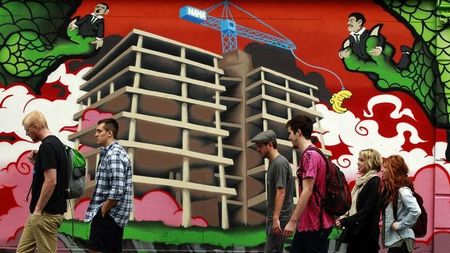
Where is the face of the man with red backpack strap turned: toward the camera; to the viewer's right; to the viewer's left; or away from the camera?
to the viewer's left

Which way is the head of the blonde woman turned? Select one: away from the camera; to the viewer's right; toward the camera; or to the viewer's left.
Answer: to the viewer's left

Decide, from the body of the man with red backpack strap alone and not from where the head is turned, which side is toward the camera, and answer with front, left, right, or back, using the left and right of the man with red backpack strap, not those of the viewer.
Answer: left

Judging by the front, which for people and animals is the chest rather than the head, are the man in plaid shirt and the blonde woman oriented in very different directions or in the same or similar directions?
same or similar directions

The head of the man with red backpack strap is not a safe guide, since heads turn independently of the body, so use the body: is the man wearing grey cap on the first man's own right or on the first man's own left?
on the first man's own right

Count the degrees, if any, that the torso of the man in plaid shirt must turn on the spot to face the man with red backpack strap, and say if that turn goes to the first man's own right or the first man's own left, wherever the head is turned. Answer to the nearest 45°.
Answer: approximately 135° to the first man's own left

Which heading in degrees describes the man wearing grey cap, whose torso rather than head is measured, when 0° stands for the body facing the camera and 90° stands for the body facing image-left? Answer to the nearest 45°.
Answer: approximately 90°

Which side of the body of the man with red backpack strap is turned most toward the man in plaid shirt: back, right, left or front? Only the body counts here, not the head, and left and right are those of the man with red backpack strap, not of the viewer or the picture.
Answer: front
